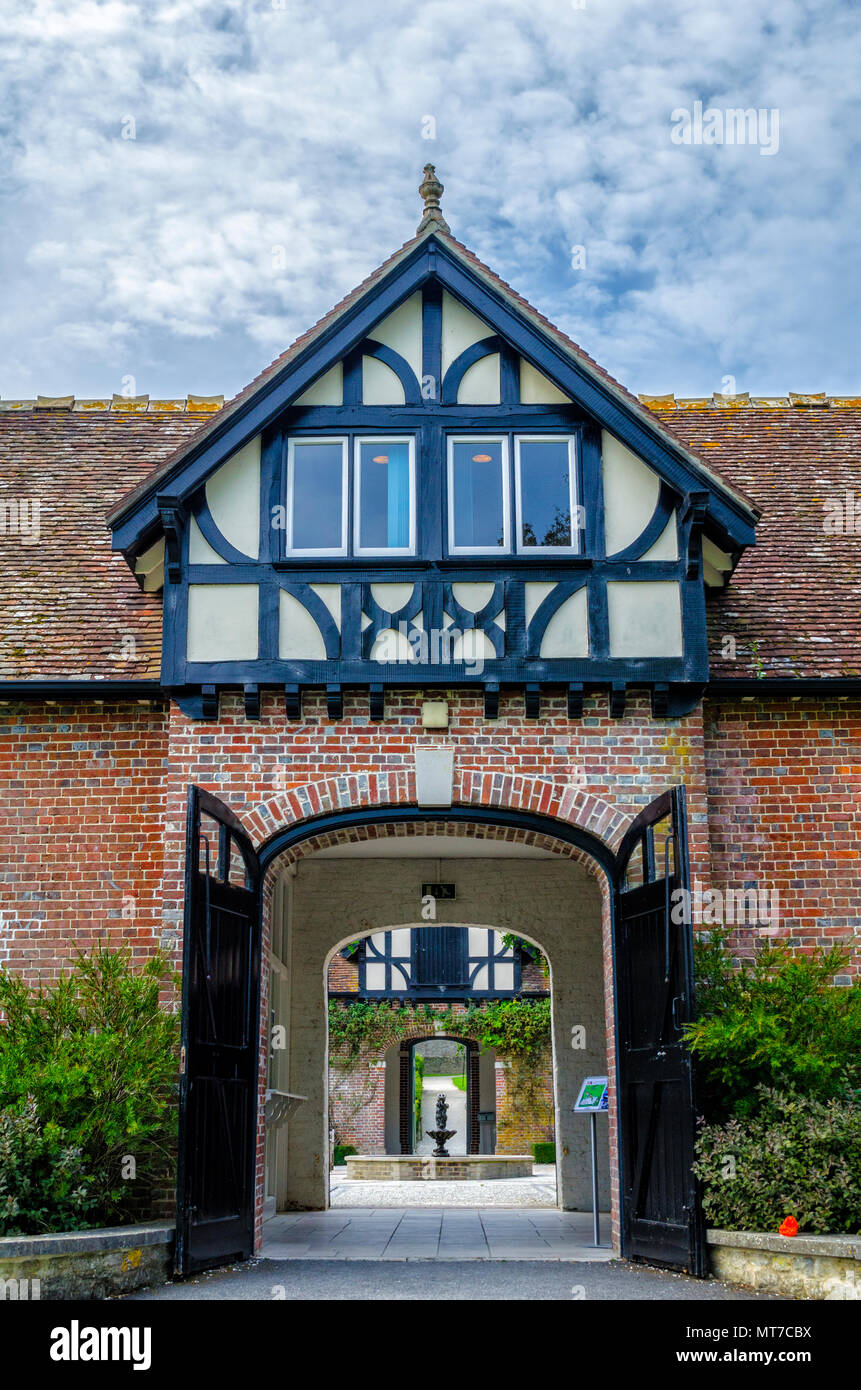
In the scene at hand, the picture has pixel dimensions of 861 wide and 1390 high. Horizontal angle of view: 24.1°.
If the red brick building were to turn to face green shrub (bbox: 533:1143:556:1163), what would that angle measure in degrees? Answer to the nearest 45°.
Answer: approximately 180°

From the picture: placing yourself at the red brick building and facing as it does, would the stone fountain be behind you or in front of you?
behind

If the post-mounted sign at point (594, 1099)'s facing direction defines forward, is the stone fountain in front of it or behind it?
behind

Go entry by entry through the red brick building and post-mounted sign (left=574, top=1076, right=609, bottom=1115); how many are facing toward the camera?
2

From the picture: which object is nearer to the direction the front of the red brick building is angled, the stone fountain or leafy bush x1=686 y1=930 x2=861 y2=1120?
the leafy bush

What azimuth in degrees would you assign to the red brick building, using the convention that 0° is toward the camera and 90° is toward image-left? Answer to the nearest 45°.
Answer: approximately 0°

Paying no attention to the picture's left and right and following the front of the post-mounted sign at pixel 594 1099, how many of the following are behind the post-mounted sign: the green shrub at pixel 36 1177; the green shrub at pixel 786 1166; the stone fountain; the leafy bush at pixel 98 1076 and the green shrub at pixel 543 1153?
2

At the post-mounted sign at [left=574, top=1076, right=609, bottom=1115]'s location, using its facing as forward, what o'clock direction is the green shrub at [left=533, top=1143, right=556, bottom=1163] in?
The green shrub is roughly at 6 o'clock from the post-mounted sign.
